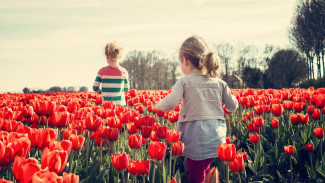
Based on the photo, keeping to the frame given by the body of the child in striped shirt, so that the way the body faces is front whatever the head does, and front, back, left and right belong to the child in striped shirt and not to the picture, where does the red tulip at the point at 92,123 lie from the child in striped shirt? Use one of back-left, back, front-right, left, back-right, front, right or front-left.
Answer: back

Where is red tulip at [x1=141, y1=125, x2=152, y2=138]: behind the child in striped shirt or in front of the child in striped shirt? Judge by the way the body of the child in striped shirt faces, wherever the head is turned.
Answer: behind

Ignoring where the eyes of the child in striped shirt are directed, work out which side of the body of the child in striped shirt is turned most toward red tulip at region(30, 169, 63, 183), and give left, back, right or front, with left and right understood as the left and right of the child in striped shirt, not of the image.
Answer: back

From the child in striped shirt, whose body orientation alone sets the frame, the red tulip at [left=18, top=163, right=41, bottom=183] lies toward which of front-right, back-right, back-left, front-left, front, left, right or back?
back

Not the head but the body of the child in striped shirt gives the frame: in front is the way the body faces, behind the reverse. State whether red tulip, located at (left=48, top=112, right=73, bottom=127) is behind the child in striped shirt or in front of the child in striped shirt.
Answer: behind

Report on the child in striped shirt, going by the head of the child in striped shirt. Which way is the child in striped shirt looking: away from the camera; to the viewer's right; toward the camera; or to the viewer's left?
away from the camera

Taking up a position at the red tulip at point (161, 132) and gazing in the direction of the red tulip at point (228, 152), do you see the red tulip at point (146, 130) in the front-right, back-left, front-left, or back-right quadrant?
back-right

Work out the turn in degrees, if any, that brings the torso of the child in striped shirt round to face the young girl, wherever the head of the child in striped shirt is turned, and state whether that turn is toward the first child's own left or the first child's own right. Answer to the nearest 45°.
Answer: approximately 180°

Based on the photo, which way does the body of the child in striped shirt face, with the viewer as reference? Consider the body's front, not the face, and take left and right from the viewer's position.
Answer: facing away from the viewer

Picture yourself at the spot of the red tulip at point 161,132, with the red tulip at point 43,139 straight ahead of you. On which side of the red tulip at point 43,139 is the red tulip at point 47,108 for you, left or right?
right

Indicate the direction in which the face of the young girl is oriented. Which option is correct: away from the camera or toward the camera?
away from the camera

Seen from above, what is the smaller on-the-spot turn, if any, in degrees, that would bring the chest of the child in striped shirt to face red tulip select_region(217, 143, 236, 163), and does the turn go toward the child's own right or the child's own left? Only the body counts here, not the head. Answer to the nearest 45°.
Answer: approximately 180°

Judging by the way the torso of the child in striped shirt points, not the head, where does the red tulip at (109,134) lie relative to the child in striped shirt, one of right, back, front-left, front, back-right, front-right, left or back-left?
back
